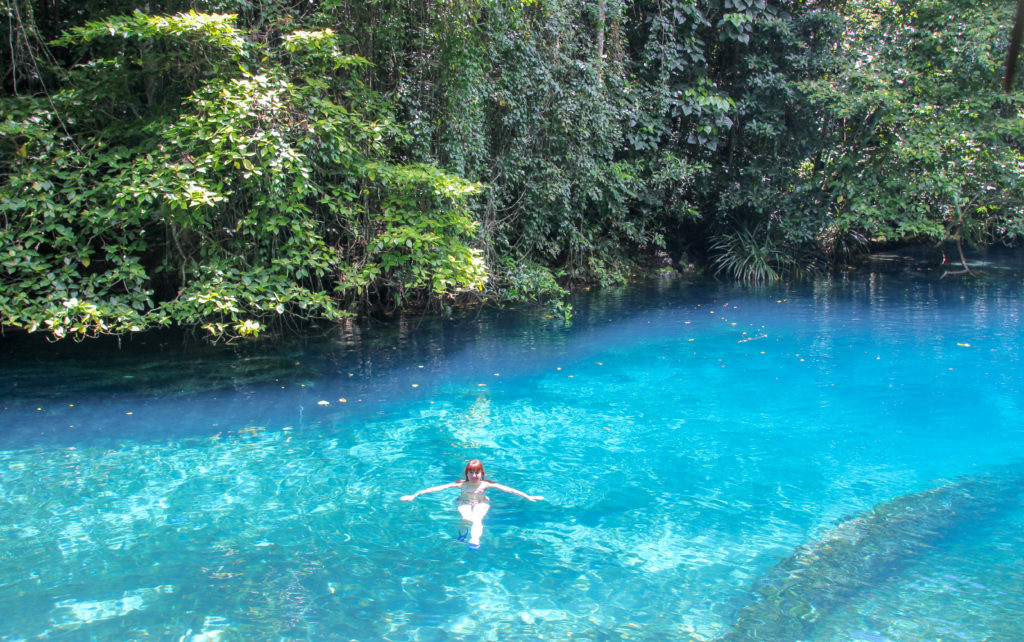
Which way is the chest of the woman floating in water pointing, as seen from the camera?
toward the camera

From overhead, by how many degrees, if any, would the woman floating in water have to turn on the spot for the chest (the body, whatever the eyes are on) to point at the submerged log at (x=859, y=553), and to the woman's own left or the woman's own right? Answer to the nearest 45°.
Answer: approximately 90° to the woman's own left
